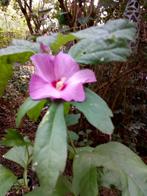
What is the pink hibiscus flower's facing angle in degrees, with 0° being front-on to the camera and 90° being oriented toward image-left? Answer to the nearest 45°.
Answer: approximately 0°
